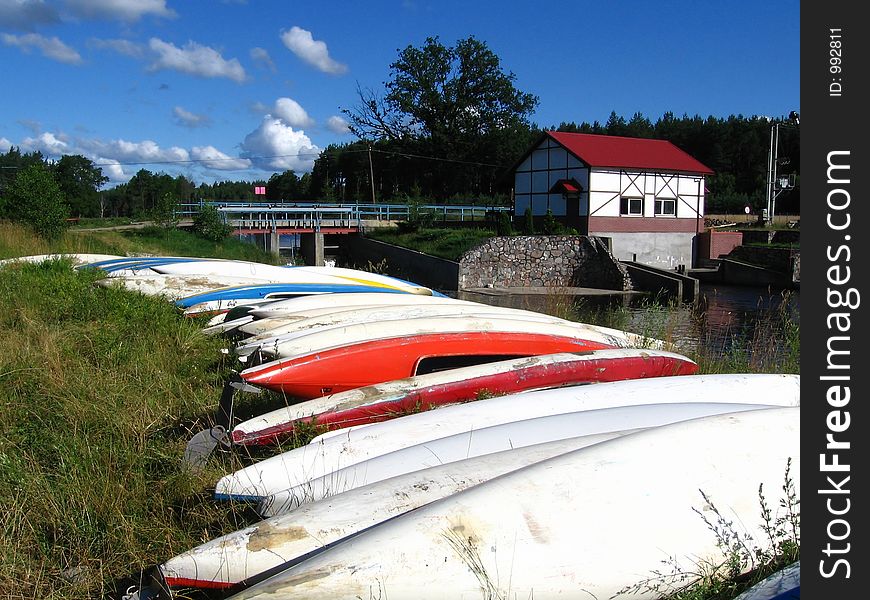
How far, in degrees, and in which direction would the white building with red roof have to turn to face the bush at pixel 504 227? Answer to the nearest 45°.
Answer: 0° — it already faces it

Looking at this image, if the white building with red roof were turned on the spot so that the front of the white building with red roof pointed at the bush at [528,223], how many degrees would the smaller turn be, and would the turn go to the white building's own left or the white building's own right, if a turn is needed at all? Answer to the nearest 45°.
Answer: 0° — it already faces it

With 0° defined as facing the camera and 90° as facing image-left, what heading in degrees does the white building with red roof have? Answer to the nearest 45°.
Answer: approximately 45°

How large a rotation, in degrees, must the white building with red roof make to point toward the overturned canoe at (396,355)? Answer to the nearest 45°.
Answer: approximately 45° to its left

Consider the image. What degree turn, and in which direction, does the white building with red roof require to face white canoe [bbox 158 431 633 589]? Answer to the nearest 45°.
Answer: approximately 45° to its left

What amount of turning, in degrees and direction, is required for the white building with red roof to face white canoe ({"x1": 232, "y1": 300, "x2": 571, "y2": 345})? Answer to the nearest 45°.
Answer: approximately 45° to its left
